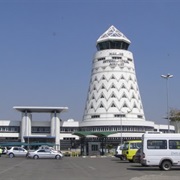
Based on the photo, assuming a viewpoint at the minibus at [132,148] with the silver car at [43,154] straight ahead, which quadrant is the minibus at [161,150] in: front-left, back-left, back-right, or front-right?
back-left

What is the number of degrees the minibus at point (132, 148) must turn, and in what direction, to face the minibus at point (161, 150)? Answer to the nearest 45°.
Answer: approximately 45° to its left

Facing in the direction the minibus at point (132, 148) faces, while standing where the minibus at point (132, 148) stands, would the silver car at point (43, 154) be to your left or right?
on your right
